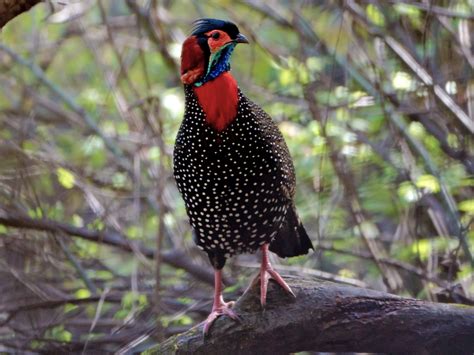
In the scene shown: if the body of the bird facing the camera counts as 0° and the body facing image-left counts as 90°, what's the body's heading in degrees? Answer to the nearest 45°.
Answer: approximately 45°

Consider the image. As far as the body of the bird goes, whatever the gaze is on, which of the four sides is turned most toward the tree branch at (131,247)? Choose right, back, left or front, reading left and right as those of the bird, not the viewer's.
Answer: right
